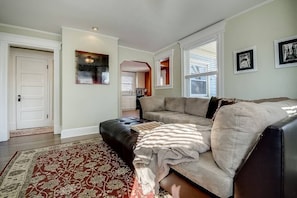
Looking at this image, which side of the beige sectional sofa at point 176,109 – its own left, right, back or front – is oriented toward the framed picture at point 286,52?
left

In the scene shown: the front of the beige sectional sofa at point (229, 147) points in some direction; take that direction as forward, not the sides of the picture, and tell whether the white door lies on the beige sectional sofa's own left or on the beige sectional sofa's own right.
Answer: on the beige sectional sofa's own right

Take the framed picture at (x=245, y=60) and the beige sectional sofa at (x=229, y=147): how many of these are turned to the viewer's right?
0

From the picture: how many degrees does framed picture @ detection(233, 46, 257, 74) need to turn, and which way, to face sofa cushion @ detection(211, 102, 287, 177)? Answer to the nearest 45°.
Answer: approximately 45° to its left

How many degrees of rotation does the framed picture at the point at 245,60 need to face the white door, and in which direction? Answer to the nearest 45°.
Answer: approximately 45° to its right

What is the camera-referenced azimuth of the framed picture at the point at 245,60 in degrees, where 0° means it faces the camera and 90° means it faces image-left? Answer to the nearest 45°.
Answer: approximately 45°

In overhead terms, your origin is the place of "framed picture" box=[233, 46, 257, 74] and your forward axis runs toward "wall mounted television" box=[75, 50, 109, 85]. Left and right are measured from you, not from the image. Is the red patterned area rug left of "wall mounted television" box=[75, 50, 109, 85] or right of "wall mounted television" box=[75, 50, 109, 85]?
left

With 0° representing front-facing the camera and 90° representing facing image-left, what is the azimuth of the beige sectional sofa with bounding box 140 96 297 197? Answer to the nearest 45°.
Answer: approximately 45°

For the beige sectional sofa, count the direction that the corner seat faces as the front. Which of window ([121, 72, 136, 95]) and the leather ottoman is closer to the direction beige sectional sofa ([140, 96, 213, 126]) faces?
the leather ottoman
